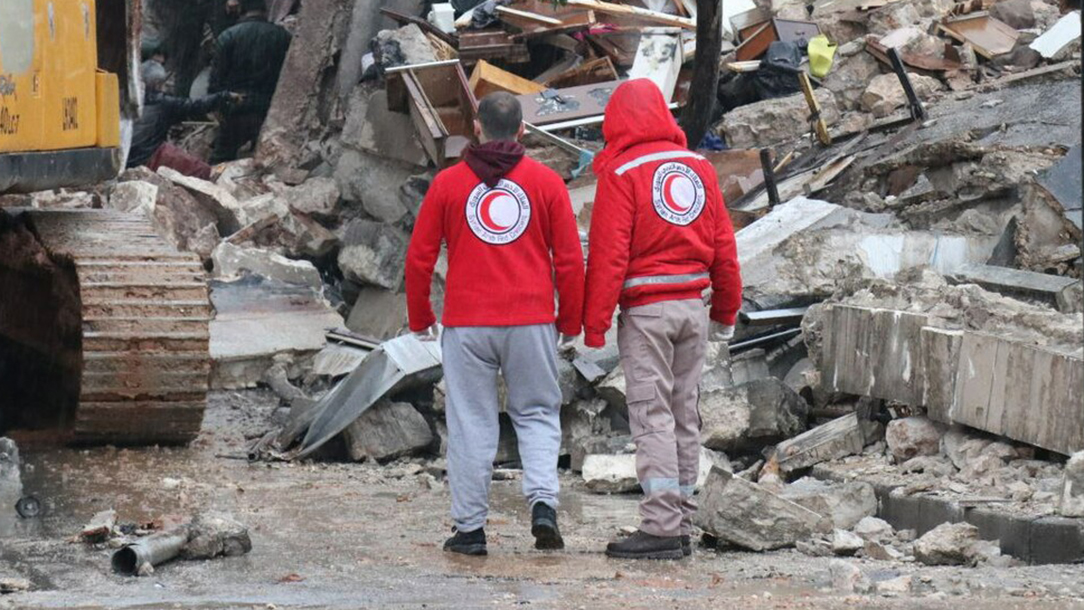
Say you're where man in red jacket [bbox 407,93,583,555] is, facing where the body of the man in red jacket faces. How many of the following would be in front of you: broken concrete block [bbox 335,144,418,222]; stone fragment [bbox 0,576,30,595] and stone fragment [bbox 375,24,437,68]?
2

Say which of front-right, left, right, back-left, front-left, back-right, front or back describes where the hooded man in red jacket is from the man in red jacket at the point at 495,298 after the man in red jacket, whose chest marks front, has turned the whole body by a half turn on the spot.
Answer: left

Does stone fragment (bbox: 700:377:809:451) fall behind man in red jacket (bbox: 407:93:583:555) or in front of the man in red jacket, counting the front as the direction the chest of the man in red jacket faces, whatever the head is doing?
in front

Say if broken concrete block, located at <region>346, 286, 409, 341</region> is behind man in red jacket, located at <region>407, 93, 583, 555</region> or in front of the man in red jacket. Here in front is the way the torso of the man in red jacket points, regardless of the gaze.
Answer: in front

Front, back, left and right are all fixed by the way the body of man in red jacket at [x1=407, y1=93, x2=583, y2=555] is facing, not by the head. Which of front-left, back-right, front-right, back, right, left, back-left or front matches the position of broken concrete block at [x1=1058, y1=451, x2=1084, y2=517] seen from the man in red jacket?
right

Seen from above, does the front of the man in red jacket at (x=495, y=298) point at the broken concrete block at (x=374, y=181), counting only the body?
yes

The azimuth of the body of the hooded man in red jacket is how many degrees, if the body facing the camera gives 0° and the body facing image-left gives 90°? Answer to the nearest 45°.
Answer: approximately 135°

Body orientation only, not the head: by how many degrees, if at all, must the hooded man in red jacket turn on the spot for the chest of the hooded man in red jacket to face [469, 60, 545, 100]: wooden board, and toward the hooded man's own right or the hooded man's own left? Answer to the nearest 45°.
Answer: approximately 45° to the hooded man's own right

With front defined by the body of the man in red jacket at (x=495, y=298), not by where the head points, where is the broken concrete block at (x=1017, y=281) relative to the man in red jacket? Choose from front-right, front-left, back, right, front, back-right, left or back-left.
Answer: front-right

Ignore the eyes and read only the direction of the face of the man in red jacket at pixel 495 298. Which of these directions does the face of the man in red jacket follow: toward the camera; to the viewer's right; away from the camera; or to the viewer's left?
away from the camera

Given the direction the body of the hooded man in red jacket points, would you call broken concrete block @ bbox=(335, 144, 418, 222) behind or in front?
in front

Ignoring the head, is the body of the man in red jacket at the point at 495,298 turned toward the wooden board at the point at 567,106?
yes

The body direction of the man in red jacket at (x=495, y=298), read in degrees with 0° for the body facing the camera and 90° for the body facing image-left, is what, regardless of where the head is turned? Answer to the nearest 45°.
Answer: approximately 180°

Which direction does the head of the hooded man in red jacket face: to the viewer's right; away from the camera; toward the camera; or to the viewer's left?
away from the camera
